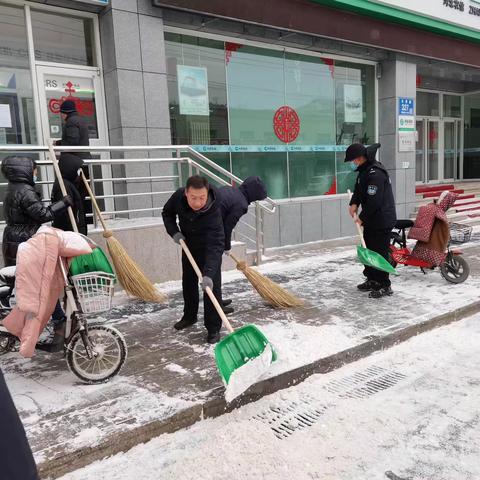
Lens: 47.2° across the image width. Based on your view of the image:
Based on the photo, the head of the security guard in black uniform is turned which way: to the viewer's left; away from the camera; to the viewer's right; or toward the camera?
to the viewer's left

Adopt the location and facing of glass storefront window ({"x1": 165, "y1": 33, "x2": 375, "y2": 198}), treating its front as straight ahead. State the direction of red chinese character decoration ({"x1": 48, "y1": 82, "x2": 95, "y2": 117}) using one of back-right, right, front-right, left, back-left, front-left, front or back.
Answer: right

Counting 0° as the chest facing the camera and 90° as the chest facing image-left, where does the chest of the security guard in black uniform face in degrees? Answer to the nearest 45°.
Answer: approximately 90°

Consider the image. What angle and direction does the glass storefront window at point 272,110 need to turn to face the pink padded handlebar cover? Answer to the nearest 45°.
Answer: approximately 45° to its right

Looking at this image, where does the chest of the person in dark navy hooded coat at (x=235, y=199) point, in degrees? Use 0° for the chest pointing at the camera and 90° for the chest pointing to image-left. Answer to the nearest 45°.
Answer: approximately 270°

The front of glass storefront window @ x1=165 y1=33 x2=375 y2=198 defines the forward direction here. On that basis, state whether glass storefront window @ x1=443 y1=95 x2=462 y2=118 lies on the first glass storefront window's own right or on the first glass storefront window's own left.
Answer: on the first glass storefront window's own left

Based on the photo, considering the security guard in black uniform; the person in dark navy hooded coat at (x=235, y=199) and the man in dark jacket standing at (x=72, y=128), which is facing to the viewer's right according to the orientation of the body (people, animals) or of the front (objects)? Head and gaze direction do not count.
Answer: the person in dark navy hooded coat

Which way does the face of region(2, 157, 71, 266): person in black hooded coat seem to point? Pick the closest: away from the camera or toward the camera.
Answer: away from the camera
